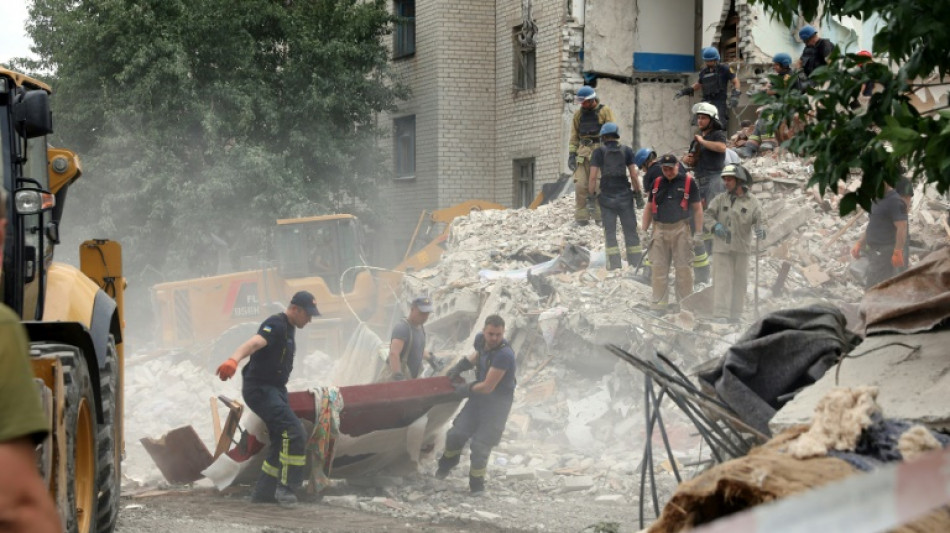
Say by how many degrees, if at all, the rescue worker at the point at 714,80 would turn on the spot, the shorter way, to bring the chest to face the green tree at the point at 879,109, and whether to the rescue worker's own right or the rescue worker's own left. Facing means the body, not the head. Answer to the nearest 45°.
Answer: approximately 45° to the rescue worker's own left

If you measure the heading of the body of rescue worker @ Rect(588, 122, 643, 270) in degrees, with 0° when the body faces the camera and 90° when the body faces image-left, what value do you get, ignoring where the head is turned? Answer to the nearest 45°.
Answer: approximately 180°

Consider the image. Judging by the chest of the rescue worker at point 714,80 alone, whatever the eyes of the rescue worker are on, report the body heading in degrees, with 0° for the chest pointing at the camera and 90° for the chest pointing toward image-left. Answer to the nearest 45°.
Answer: approximately 45°

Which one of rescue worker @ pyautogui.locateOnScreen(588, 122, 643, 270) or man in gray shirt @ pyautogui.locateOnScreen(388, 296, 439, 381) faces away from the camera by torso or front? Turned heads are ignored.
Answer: the rescue worker

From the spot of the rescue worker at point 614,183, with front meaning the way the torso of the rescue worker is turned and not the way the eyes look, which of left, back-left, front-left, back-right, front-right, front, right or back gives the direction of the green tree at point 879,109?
back

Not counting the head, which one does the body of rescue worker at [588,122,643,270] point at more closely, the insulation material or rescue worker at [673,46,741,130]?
the rescue worker

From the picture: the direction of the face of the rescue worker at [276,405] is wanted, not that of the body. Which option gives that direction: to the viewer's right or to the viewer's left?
to the viewer's right

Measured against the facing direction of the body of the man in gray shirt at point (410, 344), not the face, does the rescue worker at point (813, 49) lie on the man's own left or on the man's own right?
on the man's own left
